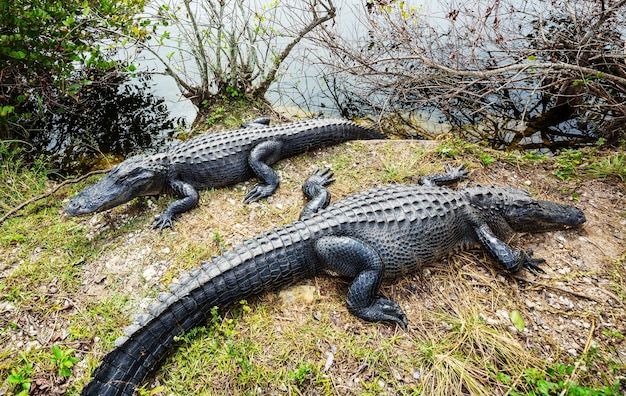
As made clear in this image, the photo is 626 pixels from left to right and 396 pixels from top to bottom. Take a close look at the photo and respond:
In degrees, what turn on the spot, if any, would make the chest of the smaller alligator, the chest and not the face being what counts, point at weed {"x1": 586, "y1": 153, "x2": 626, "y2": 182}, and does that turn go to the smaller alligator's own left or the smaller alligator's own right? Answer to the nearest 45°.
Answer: approximately 135° to the smaller alligator's own left

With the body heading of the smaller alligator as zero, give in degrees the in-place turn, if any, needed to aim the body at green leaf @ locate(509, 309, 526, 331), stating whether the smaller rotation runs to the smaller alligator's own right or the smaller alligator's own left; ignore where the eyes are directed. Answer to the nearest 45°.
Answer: approximately 90° to the smaller alligator's own left

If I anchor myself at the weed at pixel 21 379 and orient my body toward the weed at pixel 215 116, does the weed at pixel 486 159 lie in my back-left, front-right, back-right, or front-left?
front-right

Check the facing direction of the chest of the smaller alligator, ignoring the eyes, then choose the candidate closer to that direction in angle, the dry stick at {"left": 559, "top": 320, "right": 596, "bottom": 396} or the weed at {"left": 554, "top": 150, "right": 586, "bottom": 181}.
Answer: the dry stick

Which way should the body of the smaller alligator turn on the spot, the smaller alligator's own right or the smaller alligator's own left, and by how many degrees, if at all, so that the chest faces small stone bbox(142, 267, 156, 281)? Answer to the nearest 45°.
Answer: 0° — it already faces it

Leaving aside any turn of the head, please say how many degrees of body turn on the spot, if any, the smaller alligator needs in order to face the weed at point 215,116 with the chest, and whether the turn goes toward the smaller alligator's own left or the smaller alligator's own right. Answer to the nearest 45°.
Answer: approximately 135° to the smaller alligator's own right

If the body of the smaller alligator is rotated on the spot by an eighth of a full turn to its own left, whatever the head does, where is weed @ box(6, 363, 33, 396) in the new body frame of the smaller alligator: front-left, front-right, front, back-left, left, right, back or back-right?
front-right

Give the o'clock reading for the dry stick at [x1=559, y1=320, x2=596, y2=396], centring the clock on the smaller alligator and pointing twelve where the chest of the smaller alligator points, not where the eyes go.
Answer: The dry stick is roughly at 9 o'clock from the smaller alligator.

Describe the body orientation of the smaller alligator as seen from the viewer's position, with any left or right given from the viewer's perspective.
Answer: facing the viewer and to the left of the viewer

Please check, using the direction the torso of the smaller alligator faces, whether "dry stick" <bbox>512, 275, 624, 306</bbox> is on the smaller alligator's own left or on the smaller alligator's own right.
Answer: on the smaller alligator's own left

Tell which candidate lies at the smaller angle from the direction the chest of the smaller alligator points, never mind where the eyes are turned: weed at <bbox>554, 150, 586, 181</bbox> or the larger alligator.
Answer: the larger alligator

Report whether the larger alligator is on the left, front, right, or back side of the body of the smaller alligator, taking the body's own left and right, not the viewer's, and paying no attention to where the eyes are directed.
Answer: left
